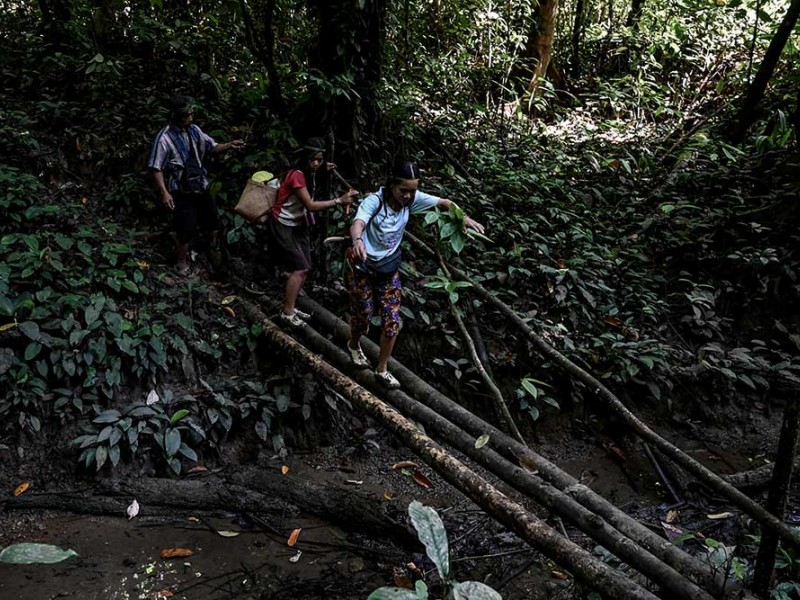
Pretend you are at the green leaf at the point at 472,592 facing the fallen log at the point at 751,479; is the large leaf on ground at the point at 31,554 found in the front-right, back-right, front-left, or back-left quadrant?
back-left

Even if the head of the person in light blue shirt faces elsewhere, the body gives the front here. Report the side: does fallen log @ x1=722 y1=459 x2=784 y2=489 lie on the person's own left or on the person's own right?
on the person's own left

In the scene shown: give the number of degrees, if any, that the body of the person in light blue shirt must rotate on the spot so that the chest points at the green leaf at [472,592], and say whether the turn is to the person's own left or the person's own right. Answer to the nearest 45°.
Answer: approximately 45° to the person's own right

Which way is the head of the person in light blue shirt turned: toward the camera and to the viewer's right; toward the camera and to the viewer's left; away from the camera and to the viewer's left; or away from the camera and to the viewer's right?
toward the camera and to the viewer's right

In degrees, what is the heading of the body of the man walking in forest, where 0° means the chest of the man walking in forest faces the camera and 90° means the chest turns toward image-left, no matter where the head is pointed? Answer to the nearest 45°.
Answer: approximately 315°

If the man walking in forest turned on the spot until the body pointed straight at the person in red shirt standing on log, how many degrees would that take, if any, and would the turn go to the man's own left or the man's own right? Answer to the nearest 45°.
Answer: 0° — they already face them

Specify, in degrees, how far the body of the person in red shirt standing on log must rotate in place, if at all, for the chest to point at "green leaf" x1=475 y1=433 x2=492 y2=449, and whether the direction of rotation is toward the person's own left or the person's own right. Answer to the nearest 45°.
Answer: approximately 45° to the person's own right

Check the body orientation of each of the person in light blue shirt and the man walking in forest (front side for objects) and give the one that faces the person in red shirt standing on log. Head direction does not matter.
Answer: the man walking in forest

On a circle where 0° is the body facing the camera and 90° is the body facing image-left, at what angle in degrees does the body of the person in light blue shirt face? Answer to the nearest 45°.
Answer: approximately 315°

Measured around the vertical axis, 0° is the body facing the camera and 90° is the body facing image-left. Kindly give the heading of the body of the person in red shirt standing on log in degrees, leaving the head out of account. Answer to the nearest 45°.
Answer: approximately 270°

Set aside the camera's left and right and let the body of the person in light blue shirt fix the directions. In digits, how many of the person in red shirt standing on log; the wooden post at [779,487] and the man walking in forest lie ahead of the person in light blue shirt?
1

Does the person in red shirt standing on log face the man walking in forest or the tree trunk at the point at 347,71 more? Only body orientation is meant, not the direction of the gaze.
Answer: the tree trunk
